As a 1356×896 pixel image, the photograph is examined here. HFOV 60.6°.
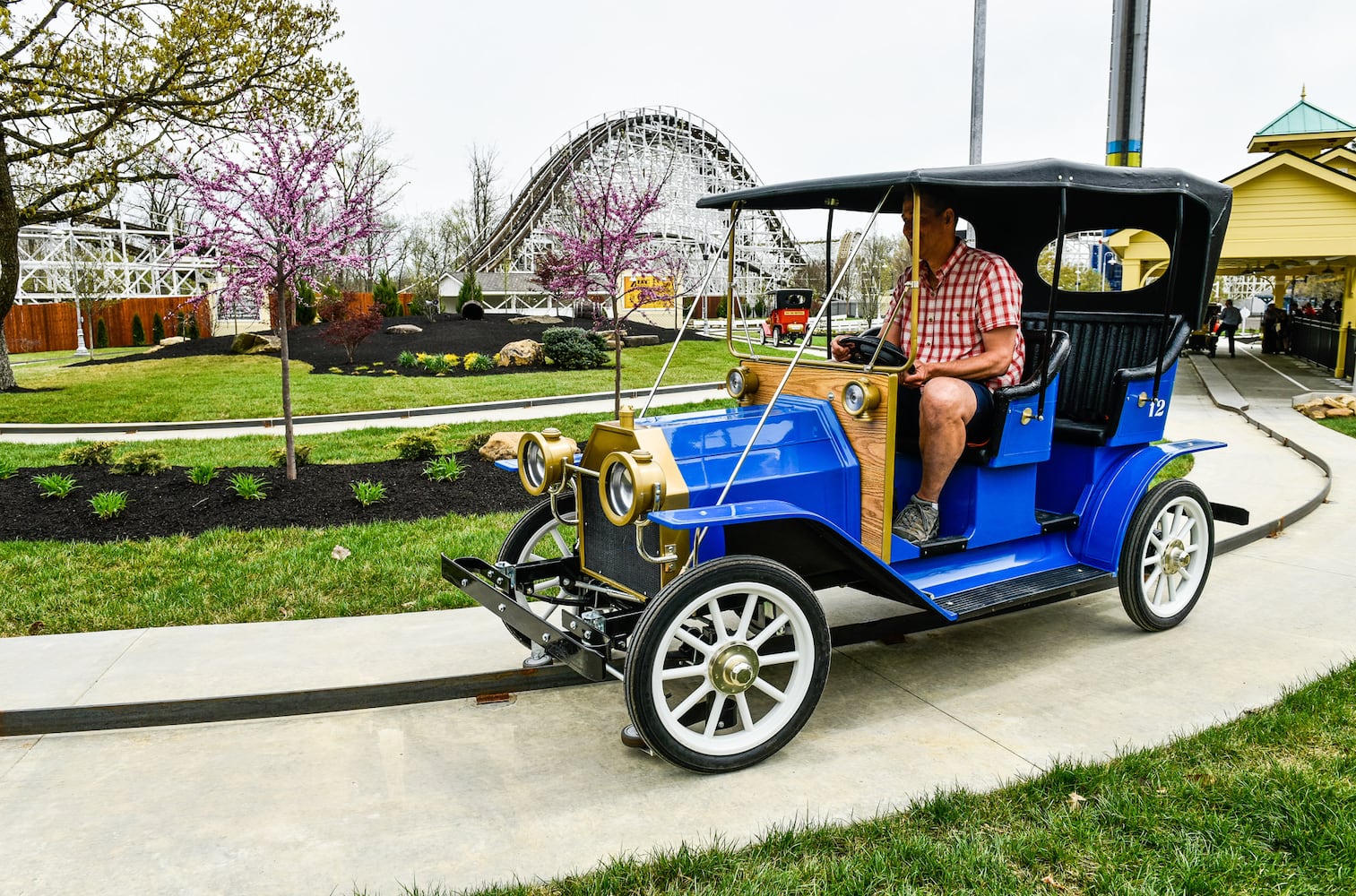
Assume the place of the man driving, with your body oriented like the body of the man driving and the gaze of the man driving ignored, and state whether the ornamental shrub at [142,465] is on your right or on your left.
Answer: on your right

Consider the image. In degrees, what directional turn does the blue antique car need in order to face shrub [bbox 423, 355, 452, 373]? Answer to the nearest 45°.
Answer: approximately 90° to its right

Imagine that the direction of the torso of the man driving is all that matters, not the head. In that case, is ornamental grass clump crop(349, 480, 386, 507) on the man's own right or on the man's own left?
on the man's own right

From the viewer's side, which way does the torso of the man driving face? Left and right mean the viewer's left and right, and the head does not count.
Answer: facing the viewer and to the left of the viewer

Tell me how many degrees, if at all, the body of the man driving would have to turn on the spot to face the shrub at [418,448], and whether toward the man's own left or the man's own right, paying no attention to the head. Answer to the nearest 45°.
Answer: approximately 90° to the man's own right

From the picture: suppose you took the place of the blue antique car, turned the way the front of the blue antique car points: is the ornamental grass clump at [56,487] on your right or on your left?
on your right

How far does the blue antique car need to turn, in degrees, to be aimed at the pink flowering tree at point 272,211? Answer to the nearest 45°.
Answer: approximately 90° to its right

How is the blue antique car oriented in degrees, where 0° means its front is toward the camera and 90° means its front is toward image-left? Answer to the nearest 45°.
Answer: approximately 45°

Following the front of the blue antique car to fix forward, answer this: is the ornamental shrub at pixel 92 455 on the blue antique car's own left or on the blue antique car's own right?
on the blue antique car's own right

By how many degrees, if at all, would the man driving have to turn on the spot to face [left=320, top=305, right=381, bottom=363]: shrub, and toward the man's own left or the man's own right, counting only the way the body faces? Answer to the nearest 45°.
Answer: approximately 90° to the man's own right

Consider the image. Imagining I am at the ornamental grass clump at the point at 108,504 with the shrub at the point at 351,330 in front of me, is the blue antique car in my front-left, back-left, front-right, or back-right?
back-right

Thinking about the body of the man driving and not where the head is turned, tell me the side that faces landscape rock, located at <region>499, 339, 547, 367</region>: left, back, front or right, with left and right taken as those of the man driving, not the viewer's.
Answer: right

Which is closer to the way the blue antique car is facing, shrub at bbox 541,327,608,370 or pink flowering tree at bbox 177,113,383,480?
the pink flowering tree

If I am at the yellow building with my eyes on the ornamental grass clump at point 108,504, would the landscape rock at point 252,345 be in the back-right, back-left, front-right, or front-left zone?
front-right

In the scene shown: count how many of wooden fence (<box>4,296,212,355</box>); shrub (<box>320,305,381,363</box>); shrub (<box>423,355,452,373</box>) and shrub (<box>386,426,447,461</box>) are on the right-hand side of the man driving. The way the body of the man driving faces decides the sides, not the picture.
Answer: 4

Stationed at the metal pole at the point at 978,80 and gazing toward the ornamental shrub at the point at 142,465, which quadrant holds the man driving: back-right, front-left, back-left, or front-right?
front-left

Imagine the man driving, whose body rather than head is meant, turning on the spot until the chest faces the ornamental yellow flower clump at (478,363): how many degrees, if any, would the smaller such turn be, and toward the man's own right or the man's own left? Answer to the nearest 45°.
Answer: approximately 90° to the man's own right

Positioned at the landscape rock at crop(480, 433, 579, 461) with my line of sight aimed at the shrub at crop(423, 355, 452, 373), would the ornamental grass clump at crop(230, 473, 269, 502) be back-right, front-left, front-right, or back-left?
back-left
